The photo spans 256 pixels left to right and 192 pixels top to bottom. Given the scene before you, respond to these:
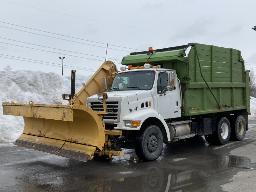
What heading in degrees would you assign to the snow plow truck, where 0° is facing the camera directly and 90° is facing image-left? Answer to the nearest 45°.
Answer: approximately 45°
